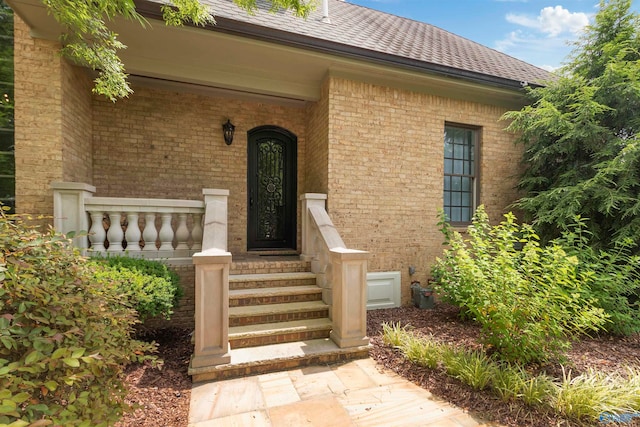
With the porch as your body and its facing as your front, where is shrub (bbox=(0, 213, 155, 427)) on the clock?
The shrub is roughly at 1 o'clock from the porch.

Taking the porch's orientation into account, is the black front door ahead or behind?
behind

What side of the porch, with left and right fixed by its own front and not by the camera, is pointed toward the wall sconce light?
back

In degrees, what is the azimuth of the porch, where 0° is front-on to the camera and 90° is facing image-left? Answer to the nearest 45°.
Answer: approximately 0°

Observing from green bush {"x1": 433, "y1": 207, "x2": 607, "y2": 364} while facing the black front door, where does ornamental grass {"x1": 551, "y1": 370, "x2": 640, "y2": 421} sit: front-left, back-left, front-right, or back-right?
back-left

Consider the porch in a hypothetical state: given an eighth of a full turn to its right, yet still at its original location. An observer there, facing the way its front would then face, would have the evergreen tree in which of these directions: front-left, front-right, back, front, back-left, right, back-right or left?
back-left

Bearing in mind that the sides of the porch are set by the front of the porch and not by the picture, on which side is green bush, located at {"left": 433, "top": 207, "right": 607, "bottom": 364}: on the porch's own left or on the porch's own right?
on the porch's own left

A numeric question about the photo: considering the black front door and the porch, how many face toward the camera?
2
